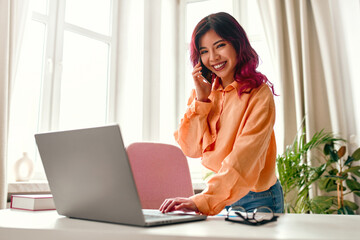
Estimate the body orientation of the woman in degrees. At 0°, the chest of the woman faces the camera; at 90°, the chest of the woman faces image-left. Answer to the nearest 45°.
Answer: approximately 45°

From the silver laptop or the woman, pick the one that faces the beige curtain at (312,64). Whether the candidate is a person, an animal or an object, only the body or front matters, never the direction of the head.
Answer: the silver laptop

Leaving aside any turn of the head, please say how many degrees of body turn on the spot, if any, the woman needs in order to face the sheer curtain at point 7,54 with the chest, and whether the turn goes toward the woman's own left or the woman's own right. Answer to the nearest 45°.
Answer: approximately 90° to the woman's own right

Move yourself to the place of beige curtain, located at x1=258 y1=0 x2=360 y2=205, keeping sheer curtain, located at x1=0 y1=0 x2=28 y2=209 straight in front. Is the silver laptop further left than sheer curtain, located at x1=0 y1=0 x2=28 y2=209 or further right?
left

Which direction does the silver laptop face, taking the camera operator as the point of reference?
facing away from the viewer and to the right of the viewer

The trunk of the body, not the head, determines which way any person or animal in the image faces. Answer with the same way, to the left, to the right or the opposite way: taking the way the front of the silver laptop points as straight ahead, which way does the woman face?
the opposite way

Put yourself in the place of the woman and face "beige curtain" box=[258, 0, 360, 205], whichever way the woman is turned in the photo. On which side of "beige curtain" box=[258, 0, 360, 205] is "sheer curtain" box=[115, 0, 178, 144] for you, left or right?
left

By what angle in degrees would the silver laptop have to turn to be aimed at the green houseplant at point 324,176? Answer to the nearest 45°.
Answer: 0° — it already faces it

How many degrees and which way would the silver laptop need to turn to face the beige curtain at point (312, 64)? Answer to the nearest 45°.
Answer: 0° — it already faces it

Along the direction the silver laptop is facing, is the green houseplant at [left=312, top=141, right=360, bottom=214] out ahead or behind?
ahead

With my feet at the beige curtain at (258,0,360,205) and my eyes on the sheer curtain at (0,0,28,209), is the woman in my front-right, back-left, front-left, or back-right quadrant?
front-left

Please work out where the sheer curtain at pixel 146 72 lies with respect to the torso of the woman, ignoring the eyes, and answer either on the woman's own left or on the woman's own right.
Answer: on the woman's own right

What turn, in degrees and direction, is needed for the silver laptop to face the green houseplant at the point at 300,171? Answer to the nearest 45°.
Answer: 0° — it already faces it

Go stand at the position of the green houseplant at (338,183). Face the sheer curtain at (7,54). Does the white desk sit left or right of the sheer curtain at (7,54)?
left
